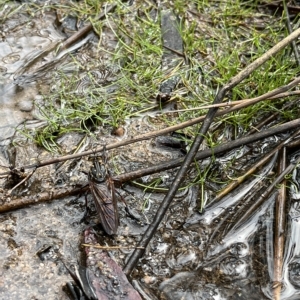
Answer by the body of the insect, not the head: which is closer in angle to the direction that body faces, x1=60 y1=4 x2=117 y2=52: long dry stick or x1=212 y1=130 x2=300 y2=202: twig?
the long dry stick

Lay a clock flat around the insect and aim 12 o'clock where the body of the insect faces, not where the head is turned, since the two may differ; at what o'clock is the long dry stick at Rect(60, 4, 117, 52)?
The long dry stick is roughly at 12 o'clock from the insect.

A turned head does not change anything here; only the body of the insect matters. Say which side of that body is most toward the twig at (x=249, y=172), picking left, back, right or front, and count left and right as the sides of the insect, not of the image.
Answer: right

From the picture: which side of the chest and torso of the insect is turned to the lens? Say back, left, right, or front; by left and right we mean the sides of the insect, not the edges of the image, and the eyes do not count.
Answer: back

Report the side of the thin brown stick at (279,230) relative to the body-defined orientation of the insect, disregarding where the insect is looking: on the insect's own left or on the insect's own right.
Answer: on the insect's own right

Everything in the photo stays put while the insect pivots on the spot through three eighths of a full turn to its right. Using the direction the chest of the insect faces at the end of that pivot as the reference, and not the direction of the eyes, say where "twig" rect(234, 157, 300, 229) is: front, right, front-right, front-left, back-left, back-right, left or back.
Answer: front-left
